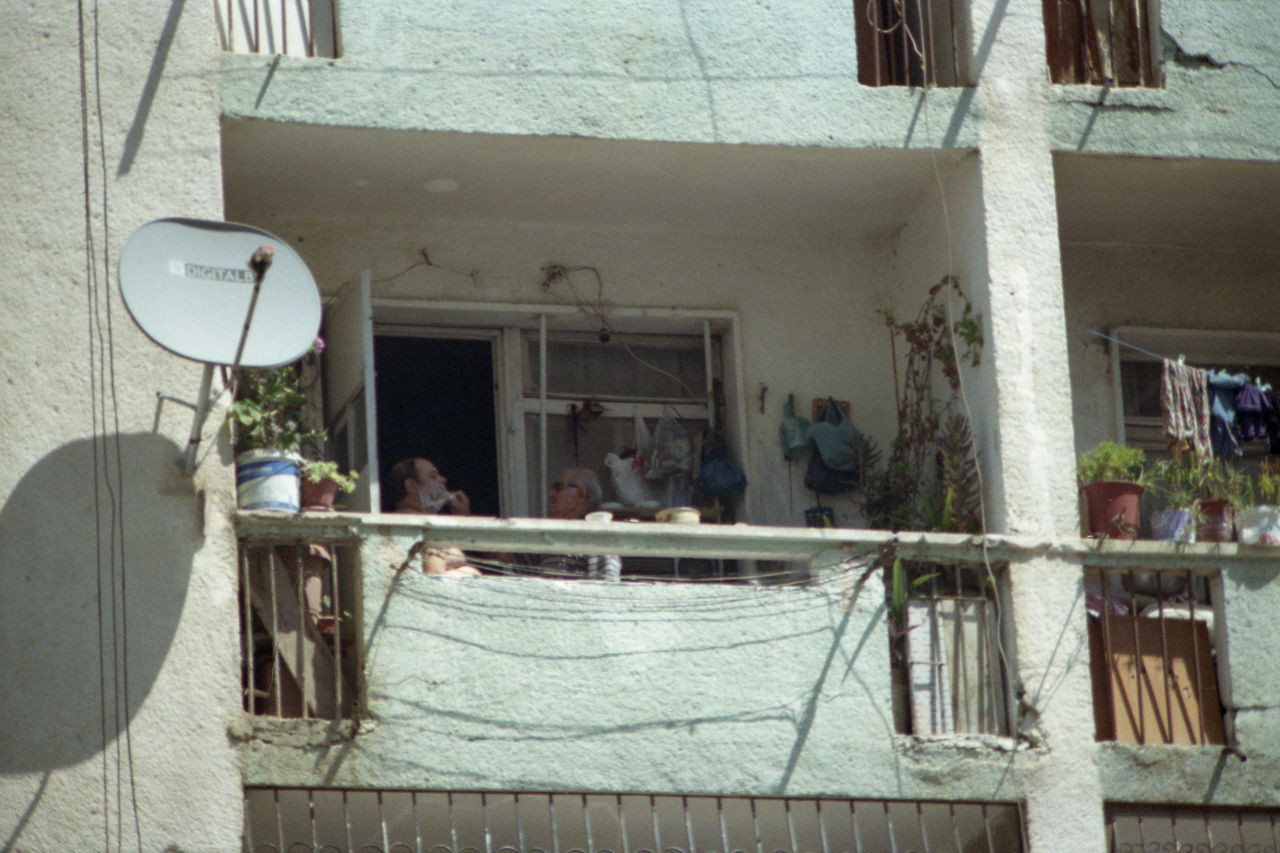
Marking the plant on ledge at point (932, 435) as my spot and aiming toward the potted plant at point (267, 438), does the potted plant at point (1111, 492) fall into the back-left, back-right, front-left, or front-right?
back-left

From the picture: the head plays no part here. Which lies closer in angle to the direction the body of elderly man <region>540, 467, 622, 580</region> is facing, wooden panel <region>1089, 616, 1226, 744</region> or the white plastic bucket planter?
the white plastic bucket planter

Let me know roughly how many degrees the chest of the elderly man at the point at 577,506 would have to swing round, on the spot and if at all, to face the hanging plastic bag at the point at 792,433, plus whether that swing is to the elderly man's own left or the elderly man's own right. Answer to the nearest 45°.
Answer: approximately 180°

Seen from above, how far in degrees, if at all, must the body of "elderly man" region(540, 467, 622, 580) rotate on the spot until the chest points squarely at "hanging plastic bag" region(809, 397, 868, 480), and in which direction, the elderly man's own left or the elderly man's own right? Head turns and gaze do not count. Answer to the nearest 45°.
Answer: approximately 180°

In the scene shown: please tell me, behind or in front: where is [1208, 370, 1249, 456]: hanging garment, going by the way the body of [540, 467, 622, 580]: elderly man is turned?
behind

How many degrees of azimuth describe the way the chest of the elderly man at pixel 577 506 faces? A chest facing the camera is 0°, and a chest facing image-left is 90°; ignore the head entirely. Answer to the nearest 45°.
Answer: approximately 90°

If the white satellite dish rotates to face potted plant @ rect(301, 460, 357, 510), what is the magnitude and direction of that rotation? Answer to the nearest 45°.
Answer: approximately 90° to its left
